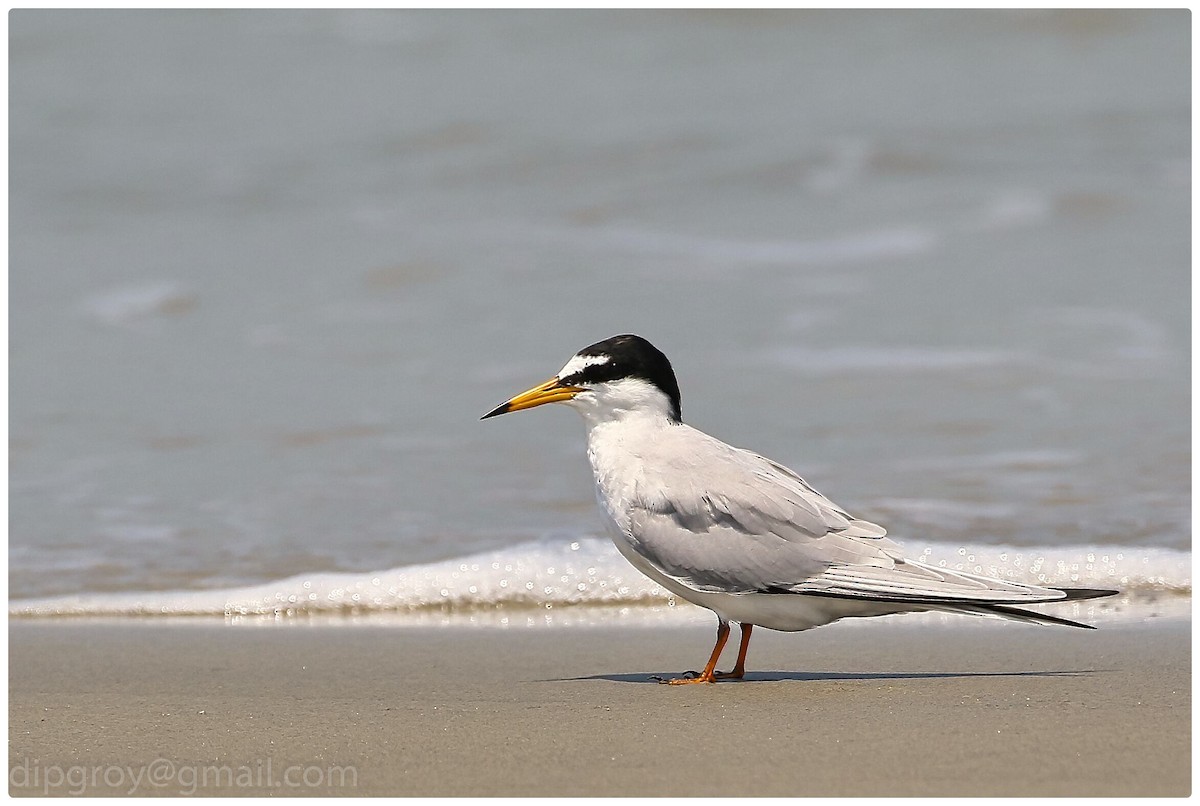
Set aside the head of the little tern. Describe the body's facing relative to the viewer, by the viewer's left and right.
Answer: facing to the left of the viewer
